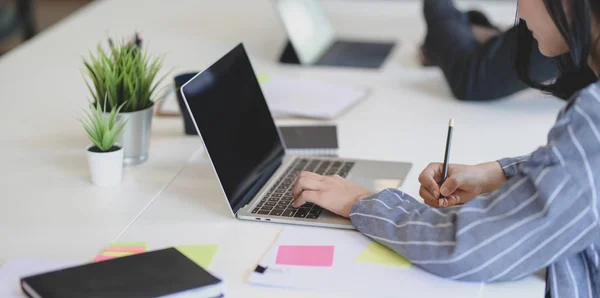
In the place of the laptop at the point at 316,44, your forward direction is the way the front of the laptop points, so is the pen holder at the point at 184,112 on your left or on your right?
on your right

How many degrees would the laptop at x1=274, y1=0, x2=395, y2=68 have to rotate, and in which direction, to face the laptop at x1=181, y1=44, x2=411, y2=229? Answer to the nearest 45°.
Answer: approximately 90° to its right

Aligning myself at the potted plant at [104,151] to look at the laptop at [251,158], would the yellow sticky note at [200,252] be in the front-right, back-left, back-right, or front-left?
front-right

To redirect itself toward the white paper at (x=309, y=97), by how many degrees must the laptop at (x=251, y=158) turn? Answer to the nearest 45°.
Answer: approximately 90° to its left

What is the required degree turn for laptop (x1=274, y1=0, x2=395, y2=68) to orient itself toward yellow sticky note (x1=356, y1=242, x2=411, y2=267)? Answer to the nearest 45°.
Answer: approximately 90° to its right

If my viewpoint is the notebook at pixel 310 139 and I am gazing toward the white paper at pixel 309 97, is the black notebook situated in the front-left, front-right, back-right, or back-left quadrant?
back-left

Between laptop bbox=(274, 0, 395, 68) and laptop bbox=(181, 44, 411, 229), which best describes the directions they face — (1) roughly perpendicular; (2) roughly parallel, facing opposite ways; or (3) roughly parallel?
roughly parallel

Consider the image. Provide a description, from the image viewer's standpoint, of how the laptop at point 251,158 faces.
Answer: facing to the right of the viewer

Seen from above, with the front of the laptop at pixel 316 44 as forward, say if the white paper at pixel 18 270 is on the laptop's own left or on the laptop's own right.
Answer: on the laptop's own right

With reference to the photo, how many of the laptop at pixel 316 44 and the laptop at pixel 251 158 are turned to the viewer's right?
2
